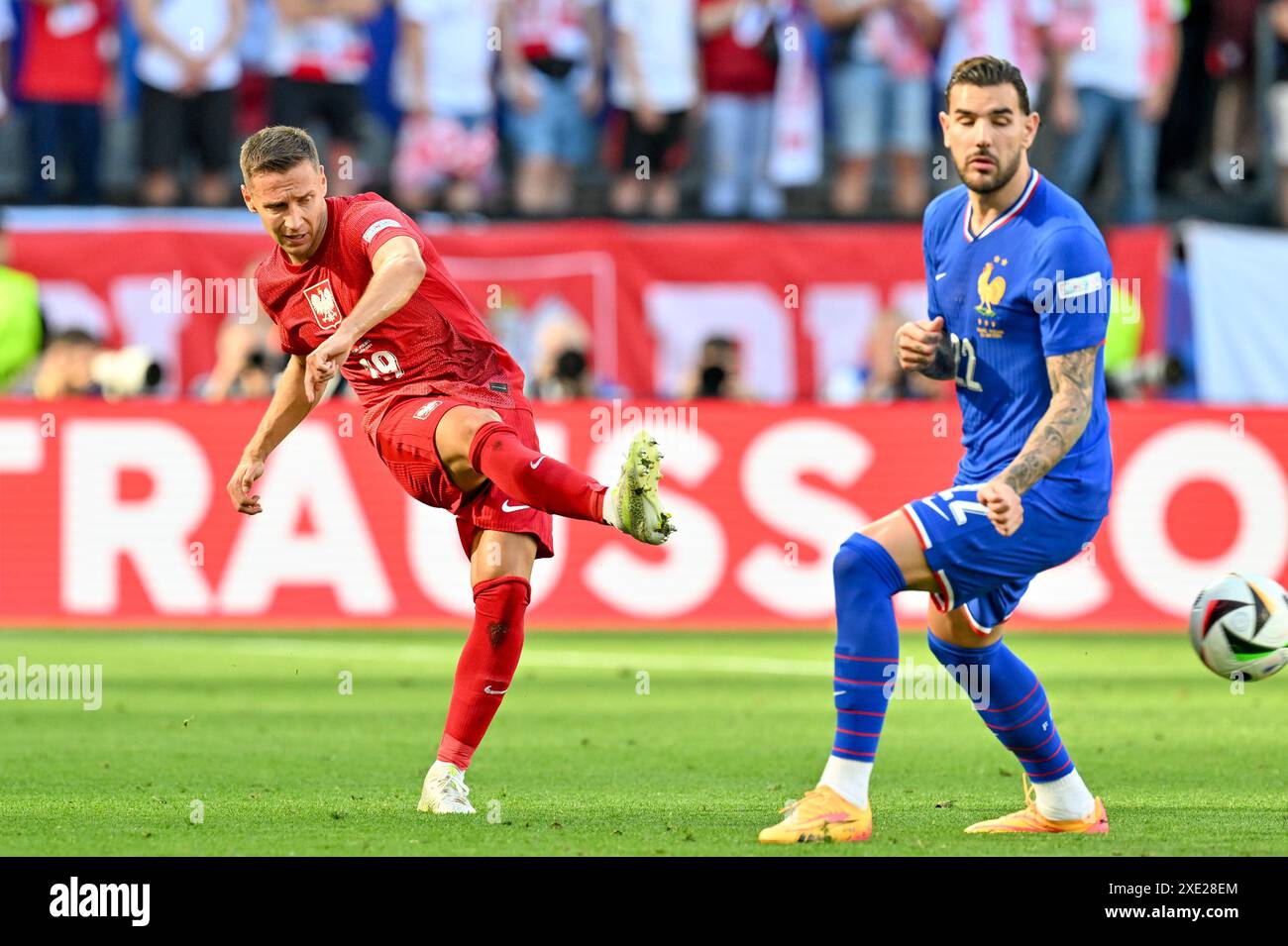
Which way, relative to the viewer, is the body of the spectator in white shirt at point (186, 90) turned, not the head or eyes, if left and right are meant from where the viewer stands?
facing the viewer

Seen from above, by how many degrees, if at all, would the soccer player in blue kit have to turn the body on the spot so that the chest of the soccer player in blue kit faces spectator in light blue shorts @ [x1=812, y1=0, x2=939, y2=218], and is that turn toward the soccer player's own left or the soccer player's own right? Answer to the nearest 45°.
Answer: approximately 135° to the soccer player's own right

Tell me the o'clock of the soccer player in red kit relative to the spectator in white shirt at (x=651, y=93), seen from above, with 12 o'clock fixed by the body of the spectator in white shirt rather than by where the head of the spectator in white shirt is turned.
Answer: The soccer player in red kit is roughly at 12 o'clock from the spectator in white shirt.

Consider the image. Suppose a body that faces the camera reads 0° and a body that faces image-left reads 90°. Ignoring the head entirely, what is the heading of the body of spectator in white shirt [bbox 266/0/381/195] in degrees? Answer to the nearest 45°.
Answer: approximately 0°

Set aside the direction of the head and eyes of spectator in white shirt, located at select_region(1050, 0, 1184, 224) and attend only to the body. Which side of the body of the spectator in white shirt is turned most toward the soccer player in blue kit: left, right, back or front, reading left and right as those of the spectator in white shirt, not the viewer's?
front

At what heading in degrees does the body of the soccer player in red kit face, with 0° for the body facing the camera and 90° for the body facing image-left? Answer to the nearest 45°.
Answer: approximately 0°

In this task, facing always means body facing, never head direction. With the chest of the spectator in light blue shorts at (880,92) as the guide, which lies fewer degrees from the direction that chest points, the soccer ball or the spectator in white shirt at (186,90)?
the soccer ball

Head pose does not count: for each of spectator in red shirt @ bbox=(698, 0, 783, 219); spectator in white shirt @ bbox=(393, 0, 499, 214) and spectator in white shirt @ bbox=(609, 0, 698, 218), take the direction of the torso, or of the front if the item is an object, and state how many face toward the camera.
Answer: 3

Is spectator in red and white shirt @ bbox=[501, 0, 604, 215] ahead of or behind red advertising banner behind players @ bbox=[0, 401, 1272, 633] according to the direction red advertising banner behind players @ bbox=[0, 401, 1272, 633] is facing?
behind

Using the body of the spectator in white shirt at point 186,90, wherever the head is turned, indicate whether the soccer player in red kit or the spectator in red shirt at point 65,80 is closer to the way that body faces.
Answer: the soccer player in red kit

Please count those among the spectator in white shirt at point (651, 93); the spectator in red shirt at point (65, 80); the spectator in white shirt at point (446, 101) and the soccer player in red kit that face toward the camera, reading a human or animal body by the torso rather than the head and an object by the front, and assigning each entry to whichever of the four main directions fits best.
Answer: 4

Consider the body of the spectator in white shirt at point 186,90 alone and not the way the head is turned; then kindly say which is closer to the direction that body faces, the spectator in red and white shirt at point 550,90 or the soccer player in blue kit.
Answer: the soccer player in blue kit

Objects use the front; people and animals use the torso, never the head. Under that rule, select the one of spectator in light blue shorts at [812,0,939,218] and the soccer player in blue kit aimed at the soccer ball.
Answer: the spectator in light blue shorts

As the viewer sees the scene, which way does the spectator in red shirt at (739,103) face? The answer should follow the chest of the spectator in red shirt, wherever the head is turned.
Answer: toward the camera

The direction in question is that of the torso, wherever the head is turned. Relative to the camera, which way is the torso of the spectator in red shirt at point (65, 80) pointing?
toward the camera

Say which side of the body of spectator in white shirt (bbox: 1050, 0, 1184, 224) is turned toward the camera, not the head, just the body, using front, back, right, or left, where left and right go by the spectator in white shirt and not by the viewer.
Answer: front
